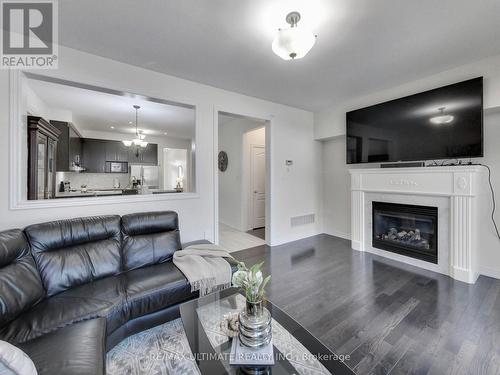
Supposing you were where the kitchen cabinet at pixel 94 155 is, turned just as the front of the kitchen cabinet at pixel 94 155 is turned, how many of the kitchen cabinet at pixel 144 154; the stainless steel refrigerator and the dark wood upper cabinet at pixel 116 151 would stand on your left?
3

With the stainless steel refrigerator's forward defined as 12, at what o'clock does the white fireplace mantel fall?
The white fireplace mantel is roughly at 11 o'clock from the stainless steel refrigerator.

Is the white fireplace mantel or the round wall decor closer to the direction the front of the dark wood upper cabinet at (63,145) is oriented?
the round wall decor

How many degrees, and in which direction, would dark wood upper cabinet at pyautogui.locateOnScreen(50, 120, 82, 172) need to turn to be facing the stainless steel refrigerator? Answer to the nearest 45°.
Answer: approximately 45° to its left

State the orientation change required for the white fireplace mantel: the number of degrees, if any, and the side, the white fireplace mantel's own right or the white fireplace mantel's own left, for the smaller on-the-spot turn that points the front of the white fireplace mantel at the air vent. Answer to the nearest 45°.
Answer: approximately 45° to the white fireplace mantel's own right

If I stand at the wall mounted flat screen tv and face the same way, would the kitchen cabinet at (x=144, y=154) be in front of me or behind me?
in front

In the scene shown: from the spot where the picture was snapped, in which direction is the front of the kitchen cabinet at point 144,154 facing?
facing the viewer

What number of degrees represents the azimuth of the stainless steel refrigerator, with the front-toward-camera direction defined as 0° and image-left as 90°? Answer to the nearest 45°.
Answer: approximately 0°

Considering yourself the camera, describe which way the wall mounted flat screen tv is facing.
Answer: facing the viewer and to the left of the viewer

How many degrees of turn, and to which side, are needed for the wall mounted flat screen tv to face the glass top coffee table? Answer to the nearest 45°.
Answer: approximately 45° to its left

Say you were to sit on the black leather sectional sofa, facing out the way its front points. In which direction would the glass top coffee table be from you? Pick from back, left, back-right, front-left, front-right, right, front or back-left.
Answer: front

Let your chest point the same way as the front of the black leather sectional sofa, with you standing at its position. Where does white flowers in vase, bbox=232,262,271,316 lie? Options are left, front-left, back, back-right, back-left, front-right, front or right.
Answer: front

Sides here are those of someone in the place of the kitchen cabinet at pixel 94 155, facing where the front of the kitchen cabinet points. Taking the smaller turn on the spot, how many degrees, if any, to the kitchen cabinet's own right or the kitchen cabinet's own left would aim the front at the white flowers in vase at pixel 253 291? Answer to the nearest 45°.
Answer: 0° — it already faces it

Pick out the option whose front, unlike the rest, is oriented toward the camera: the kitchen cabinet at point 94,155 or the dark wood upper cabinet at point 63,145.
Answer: the kitchen cabinet

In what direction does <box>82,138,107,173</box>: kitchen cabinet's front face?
toward the camera

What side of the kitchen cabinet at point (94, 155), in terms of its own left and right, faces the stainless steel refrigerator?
left

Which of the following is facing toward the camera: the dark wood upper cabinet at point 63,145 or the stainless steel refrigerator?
the stainless steel refrigerator

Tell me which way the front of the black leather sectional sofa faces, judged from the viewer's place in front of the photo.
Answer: facing the viewer and to the right of the viewer
